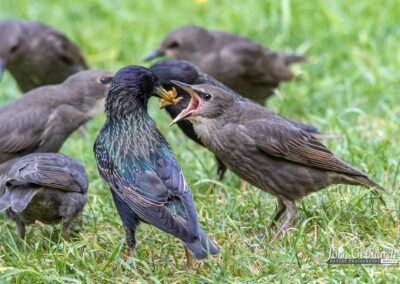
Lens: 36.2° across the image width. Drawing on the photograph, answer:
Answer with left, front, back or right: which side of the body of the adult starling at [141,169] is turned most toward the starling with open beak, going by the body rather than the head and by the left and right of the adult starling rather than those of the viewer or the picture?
right

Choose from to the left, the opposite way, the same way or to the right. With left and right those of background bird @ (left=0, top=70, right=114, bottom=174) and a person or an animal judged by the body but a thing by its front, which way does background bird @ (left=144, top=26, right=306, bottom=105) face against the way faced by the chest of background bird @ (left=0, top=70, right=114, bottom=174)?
the opposite way

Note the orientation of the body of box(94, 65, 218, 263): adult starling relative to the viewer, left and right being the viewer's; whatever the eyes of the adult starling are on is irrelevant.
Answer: facing away from the viewer and to the left of the viewer

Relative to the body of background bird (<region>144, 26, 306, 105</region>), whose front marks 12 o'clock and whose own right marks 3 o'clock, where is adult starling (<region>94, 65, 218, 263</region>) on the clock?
The adult starling is roughly at 9 o'clock from the background bird.

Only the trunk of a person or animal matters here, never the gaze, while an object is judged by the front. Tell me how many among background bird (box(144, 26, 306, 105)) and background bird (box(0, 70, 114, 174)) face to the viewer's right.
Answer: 1

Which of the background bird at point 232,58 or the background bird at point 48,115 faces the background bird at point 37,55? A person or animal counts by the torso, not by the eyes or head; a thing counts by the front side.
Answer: the background bird at point 232,58

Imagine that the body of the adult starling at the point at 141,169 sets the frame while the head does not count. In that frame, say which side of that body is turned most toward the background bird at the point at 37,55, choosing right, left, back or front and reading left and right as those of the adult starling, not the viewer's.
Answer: front

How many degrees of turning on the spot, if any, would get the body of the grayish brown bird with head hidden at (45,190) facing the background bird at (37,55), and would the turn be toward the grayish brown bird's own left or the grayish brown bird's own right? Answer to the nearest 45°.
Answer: approximately 45° to the grayish brown bird's own left

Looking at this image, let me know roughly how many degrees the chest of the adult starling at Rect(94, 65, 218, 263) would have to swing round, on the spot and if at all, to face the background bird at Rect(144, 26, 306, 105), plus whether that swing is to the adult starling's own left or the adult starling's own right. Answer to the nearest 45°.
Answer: approximately 45° to the adult starling's own right

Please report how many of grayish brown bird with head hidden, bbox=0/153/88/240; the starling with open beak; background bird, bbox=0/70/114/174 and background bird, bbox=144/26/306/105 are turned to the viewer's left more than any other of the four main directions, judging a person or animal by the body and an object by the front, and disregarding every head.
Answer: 2

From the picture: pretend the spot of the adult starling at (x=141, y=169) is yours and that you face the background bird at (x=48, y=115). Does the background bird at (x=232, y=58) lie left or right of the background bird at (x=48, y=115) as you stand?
right

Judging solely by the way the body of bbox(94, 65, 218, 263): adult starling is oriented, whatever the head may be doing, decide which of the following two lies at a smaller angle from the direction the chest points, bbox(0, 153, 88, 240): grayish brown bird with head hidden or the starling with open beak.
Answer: the grayish brown bird with head hidden

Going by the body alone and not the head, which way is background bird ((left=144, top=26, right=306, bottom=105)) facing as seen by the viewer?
to the viewer's left

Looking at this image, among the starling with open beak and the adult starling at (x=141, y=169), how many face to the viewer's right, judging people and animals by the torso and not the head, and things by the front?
0

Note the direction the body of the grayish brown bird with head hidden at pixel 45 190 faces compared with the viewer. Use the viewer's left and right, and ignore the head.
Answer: facing away from the viewer and to the right of the viewer

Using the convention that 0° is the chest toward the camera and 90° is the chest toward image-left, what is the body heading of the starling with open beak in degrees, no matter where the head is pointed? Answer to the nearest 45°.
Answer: approximately 90°

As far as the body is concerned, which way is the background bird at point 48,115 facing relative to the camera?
to the viewer's right
